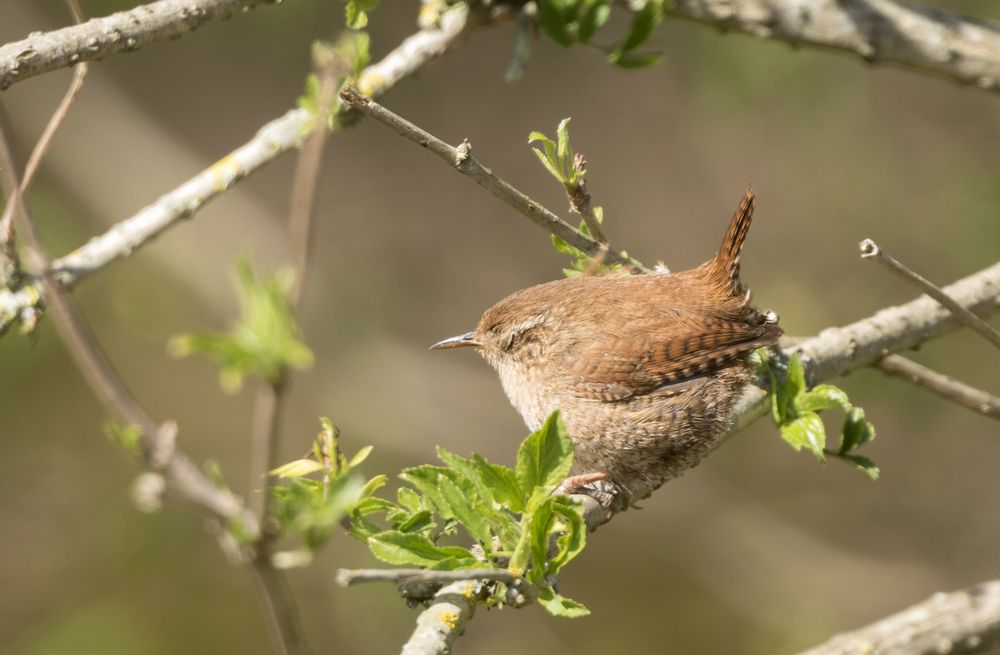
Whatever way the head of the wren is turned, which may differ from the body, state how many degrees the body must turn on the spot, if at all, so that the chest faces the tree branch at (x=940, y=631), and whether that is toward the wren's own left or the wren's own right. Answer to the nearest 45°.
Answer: approximately 135° to the wren's own left

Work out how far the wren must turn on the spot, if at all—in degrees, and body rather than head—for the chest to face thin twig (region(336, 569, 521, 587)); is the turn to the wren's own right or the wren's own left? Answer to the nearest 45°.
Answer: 0° — it already faces it

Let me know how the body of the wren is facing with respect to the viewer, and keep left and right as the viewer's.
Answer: facing to the left of the viewer

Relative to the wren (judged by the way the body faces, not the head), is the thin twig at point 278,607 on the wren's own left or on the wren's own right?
on the wren's own left

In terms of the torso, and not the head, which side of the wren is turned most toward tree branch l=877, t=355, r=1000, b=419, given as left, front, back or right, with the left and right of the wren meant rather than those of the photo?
back
